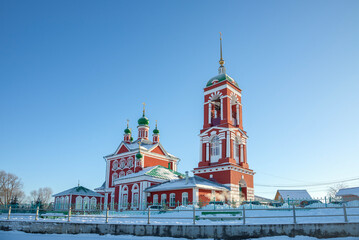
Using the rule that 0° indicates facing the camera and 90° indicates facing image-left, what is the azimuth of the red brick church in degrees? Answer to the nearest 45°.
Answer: approximately 315°

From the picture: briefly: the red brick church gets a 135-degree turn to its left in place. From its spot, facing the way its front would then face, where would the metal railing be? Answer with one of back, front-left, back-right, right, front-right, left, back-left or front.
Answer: back

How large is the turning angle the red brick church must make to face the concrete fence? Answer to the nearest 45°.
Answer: approximately 45° to its right
